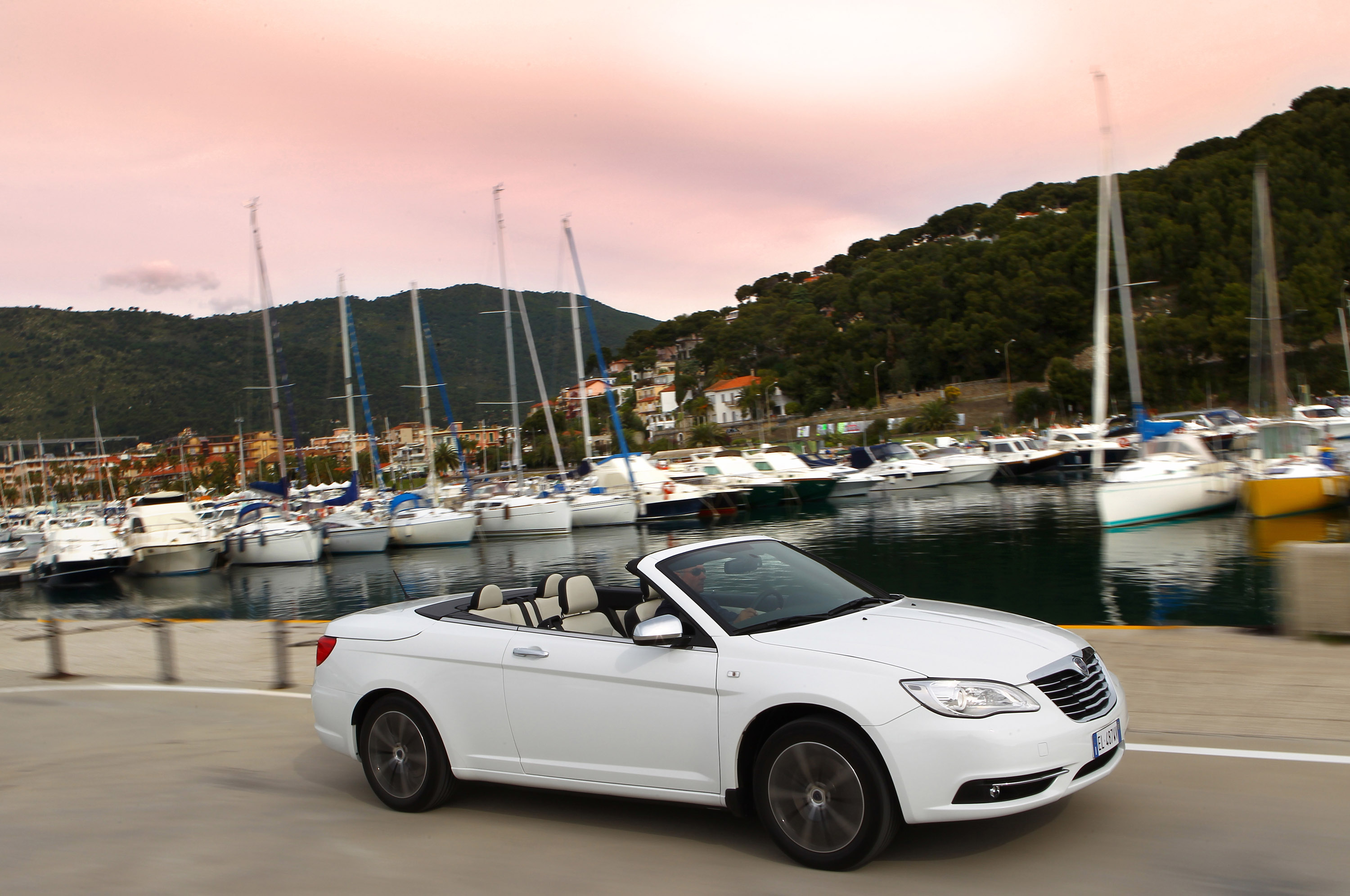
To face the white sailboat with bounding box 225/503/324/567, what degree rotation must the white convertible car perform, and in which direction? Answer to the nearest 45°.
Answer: approximately 180°

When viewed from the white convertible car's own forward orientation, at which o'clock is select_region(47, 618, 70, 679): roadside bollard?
The roadside bollard is roughly at 6 o'clock from the white convertible car.

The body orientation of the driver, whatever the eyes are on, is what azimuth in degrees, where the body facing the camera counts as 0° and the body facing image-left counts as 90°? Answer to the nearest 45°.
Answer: approximately 315°

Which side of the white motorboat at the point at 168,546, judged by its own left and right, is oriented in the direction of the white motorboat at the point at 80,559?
right

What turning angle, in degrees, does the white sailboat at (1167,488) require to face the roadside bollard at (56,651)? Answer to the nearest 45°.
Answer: approximately 45° to its left

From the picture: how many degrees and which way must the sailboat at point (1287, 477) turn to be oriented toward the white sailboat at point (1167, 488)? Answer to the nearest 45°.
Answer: approximately 45° to its right

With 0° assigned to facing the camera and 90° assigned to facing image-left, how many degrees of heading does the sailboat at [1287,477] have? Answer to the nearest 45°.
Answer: approximately 45°

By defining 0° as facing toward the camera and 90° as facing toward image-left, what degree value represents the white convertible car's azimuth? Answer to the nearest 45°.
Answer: approximately 315°

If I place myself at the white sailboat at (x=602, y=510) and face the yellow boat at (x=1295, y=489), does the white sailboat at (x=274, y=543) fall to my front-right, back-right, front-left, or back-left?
back-right
